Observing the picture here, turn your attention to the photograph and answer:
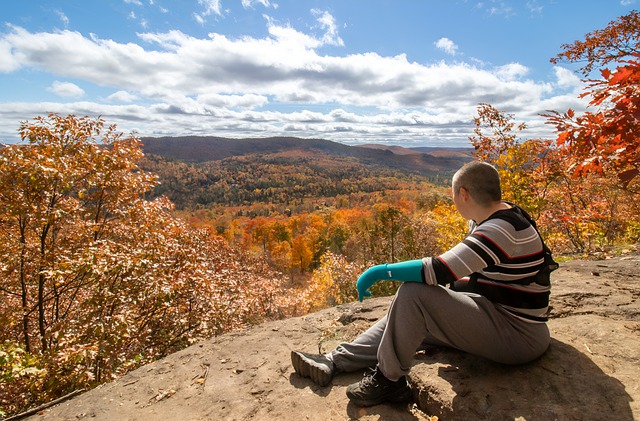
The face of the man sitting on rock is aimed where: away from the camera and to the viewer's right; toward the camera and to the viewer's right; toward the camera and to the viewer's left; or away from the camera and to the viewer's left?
away from the camera and to the viewer's left

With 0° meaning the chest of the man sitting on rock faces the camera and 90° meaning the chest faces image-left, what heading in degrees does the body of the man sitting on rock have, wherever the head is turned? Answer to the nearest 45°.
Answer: approximately 90°

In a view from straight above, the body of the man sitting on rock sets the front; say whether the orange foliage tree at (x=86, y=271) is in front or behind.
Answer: in front
